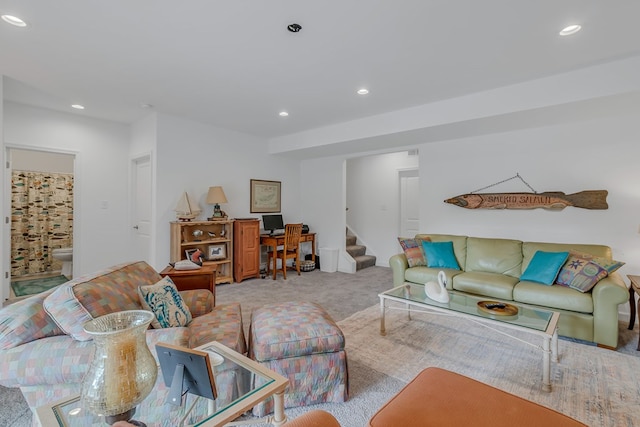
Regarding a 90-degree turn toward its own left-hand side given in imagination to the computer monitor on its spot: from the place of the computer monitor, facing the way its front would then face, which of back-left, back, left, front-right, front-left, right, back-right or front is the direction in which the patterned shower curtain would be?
back-left

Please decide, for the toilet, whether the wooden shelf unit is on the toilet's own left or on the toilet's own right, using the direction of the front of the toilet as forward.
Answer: on the toilet's own left

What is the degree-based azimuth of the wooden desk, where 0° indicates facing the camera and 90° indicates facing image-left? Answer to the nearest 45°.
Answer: approximately 315°

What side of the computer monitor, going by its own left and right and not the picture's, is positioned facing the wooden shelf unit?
right

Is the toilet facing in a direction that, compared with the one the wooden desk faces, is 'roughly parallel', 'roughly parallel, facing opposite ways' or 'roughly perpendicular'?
roughly perpendicular

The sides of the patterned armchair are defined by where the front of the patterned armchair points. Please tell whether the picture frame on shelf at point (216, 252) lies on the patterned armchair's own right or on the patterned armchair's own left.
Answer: on the patterned armchair's own left

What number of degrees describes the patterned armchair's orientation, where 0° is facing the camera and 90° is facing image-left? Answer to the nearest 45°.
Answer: approximately 315°
